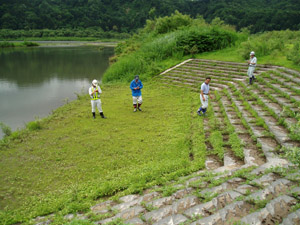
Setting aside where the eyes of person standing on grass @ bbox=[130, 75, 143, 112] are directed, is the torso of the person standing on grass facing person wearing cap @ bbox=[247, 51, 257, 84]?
no

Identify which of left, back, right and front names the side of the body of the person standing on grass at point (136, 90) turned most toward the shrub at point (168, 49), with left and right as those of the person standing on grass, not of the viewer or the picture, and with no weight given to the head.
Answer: back

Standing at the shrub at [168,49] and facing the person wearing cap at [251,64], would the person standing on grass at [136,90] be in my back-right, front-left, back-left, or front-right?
front-right

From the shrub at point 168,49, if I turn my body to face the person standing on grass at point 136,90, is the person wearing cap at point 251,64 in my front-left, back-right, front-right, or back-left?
front-left

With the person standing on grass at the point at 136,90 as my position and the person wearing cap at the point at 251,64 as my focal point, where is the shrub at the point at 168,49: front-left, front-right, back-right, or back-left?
front-left

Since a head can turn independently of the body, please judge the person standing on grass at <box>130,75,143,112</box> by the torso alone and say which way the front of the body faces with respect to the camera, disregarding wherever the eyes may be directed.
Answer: toward the camera

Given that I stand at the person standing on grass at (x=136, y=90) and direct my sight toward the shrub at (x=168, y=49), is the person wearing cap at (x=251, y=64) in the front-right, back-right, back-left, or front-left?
front-right
